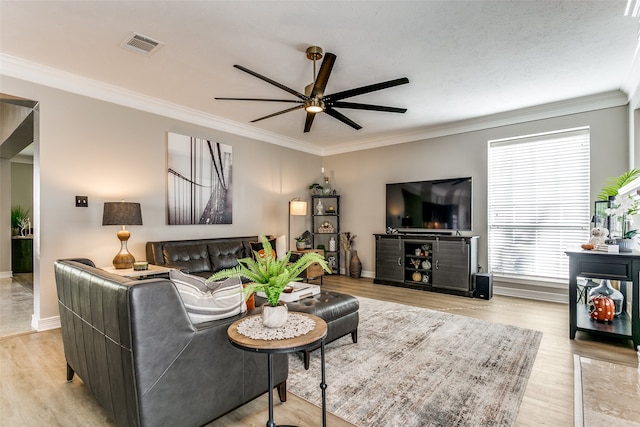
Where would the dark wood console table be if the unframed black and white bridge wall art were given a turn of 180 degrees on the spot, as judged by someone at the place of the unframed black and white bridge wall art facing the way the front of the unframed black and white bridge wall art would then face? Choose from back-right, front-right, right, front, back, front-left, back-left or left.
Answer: back

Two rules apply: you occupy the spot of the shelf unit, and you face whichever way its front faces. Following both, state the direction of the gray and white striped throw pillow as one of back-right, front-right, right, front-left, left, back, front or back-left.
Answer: front

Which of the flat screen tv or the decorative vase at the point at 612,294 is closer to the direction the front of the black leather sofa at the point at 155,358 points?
the flat screen tv

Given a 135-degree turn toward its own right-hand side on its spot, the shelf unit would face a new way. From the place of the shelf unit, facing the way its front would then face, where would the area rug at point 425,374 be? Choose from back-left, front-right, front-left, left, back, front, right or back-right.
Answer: back-left

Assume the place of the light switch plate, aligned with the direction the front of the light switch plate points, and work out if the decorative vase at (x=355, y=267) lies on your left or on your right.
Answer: on your left

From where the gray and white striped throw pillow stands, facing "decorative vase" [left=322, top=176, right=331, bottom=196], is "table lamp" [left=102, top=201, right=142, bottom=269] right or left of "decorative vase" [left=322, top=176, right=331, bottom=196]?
left

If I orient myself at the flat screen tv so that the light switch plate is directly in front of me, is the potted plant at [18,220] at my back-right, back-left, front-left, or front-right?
front-right

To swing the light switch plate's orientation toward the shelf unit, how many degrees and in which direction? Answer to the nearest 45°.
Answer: approximately 90° to its left

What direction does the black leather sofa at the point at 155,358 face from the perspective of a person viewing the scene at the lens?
facing away from the viewer and to the right of the viewer

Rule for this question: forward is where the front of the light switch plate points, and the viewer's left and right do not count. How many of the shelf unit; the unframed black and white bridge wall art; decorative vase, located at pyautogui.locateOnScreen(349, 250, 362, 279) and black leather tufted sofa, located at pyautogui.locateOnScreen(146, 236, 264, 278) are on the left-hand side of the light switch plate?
4

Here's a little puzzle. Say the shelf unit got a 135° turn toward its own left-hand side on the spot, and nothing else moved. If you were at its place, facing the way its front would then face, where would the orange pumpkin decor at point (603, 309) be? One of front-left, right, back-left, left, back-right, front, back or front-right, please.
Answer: right

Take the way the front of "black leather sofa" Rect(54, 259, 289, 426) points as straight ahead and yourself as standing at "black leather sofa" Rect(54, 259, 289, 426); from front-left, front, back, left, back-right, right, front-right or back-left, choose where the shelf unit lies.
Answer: front

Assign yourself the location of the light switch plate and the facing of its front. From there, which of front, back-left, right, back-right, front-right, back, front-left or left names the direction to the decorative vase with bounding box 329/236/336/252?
left

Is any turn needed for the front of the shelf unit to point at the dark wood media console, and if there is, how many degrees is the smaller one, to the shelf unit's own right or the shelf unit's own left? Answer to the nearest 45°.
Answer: approximately 45° to the shelf unit's own left

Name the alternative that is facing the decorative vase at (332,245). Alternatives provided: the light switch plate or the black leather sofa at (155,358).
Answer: the black leather sofa

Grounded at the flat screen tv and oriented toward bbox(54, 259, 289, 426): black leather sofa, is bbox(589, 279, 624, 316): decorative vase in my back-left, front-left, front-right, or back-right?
front-left

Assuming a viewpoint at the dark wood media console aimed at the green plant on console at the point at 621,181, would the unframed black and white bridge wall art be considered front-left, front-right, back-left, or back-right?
back-right

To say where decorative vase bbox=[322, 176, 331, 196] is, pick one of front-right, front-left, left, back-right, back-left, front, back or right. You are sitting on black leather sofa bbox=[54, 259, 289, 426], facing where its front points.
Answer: front
